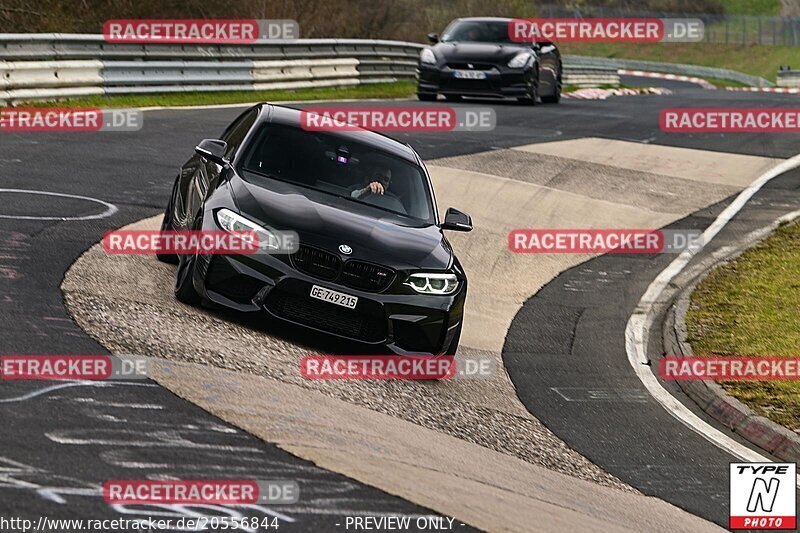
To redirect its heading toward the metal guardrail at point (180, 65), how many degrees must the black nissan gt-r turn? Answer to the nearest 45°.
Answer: approximately 45° to its right

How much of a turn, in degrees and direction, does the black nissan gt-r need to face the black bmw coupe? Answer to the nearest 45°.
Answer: approximately 45° to its left

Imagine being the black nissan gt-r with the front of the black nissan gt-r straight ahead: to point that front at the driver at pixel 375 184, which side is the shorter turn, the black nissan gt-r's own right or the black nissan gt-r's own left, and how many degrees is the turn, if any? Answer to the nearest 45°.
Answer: approximately 45° to the black nissan gt-r's own left

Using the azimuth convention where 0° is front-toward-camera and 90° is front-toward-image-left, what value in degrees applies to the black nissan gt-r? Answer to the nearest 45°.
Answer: approximately 45°
